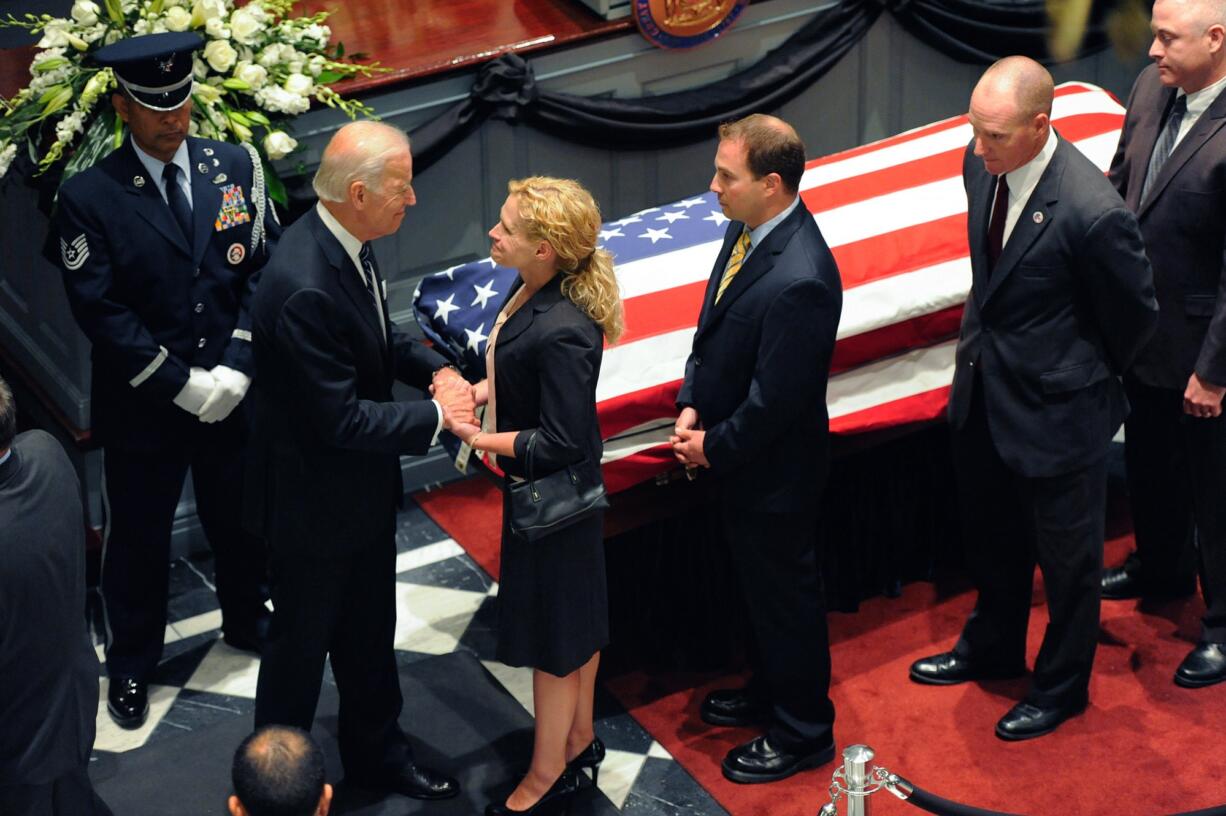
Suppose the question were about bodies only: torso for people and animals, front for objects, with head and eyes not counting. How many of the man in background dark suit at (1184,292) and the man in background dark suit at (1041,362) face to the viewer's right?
0

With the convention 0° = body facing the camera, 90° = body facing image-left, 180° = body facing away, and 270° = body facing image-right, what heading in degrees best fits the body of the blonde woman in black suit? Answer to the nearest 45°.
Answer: approximately 90°

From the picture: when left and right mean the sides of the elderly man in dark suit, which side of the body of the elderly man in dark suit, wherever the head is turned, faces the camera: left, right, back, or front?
right

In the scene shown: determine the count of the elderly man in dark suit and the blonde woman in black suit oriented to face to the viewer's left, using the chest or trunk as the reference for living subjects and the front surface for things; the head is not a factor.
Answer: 1

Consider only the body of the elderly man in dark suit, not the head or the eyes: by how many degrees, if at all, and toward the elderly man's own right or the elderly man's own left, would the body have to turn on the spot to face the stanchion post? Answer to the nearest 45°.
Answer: approximately 45° to the elderly man's own right

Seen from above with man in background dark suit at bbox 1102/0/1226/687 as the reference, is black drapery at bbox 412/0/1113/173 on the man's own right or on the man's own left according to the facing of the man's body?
on the man's own right

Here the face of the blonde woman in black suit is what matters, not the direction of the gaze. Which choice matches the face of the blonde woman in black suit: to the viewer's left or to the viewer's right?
to the viewer's left

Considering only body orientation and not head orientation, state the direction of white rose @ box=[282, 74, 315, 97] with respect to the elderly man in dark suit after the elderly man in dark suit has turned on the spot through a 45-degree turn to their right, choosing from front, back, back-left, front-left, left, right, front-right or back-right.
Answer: back-left

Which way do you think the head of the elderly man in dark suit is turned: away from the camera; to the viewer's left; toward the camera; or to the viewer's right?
to the viewer's right

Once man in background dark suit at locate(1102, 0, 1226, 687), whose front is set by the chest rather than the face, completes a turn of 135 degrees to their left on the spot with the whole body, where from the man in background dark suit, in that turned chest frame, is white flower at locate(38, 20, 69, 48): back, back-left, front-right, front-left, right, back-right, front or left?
back

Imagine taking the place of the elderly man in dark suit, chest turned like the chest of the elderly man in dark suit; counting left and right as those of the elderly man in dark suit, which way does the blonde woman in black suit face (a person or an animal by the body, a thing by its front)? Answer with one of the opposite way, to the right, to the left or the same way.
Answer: the opposite way

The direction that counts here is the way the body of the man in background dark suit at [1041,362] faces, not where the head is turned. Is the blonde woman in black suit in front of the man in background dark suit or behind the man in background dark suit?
in front
